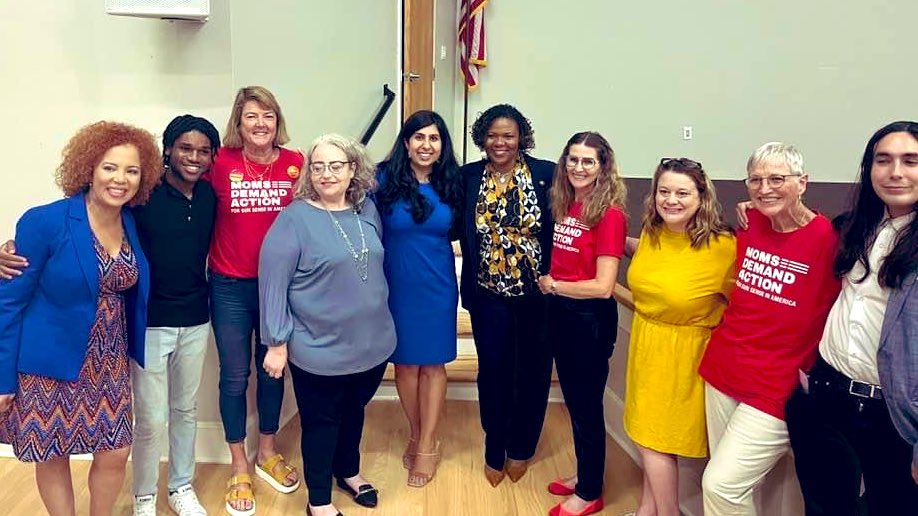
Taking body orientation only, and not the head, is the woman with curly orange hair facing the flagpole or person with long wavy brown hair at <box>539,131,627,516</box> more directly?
the person with long wavy brown hair

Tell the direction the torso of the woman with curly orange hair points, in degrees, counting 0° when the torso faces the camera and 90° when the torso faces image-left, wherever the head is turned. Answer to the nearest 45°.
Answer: approximately 315°

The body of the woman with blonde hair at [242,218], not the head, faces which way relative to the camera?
toward the camera

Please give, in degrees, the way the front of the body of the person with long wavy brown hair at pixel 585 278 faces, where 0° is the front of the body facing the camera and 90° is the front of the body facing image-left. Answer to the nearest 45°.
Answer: approximately 45°

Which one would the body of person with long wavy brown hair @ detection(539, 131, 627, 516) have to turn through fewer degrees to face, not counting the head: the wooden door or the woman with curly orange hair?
the woman with curly orange hair

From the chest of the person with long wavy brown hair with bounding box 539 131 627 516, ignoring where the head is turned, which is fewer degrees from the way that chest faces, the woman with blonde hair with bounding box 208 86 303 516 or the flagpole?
the woman with blonde hair

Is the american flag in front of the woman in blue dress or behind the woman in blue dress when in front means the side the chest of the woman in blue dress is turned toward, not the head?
behind

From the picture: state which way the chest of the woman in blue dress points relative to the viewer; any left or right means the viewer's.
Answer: facing the viewer

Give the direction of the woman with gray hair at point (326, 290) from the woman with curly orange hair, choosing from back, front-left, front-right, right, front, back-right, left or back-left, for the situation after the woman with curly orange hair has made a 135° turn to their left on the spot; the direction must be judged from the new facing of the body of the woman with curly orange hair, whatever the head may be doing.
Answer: right

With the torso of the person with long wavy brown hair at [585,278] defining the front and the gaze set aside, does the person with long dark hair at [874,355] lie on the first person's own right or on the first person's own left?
on the first person's own left

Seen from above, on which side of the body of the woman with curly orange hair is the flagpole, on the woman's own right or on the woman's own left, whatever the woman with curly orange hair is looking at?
on the woman's own left

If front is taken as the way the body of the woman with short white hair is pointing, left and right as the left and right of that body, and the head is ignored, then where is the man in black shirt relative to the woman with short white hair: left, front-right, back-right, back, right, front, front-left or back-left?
front-right

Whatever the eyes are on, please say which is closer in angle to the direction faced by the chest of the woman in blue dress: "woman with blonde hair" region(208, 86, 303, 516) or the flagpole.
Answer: the woman with blonde hair
